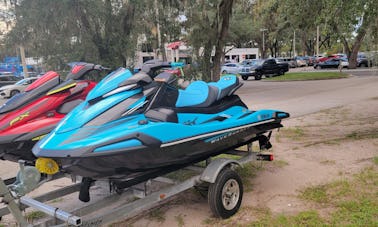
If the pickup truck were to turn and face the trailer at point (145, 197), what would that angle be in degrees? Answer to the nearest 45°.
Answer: approximately 45° to its left

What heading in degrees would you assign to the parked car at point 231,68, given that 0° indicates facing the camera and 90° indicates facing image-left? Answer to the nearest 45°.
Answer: approximately 45°

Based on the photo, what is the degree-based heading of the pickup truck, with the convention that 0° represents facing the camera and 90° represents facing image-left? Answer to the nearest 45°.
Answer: approximately 45°

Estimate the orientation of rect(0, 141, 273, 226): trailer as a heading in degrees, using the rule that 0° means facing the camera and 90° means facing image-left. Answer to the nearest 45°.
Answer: approximately 45°

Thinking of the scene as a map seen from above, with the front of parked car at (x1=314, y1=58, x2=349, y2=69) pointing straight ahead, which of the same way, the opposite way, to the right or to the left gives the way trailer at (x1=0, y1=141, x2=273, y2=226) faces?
to the left

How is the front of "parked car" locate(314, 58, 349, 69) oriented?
to the viewer's left

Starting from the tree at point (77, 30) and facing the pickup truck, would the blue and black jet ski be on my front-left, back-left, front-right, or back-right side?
back-right

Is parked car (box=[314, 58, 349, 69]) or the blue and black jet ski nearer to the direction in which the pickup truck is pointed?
the blue and black jet ski
